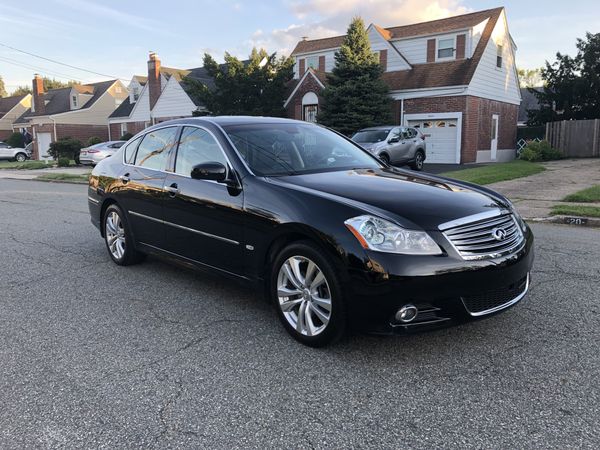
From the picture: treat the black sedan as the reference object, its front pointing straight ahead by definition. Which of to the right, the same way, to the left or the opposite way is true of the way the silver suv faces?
to the right

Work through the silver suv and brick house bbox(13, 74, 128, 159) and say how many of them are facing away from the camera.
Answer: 0

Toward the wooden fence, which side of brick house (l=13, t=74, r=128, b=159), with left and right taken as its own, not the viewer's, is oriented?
left

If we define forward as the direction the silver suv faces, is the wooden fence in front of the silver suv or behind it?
behind

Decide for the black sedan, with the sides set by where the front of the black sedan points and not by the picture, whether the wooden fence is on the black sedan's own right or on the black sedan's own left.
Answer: on the black sedan's own left

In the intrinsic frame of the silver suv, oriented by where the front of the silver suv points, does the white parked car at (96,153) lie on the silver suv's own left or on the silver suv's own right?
on the silver suv's own right

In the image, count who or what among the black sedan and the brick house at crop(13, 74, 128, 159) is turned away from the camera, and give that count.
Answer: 0

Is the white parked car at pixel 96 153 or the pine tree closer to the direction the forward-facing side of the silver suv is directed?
the white parked car

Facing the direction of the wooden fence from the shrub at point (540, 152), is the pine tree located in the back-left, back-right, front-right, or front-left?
back-left

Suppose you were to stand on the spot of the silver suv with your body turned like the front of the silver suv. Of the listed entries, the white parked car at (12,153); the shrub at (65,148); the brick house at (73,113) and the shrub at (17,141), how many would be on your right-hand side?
4

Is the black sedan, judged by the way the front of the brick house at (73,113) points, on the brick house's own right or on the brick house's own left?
on the brick house's own left

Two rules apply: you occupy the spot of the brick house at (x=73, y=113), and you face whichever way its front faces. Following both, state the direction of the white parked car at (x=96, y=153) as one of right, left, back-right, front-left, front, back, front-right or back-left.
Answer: front-left
